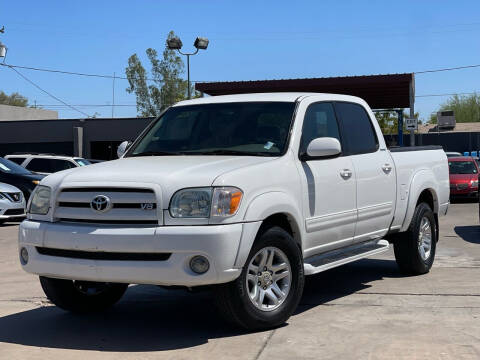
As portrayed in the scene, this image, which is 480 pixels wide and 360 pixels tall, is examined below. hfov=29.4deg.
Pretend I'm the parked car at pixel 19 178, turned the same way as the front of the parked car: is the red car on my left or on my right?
on my left

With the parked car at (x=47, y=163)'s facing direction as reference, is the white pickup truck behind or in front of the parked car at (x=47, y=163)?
in front

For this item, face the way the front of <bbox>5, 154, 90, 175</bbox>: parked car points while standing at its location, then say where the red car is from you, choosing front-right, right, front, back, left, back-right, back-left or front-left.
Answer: front-left

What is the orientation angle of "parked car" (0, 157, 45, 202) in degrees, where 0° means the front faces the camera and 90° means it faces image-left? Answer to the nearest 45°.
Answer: approximately 315°

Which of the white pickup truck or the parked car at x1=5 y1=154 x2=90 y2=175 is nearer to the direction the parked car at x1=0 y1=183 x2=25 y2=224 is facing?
the white pickup truck

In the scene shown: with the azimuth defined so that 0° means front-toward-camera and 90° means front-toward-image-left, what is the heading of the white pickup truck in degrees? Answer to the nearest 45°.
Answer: approximately 45°

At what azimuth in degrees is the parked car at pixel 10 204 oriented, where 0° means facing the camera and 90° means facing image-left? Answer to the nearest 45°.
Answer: approximately 315°

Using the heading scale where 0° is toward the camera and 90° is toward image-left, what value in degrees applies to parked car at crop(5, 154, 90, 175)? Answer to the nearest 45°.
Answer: approximately 315°
